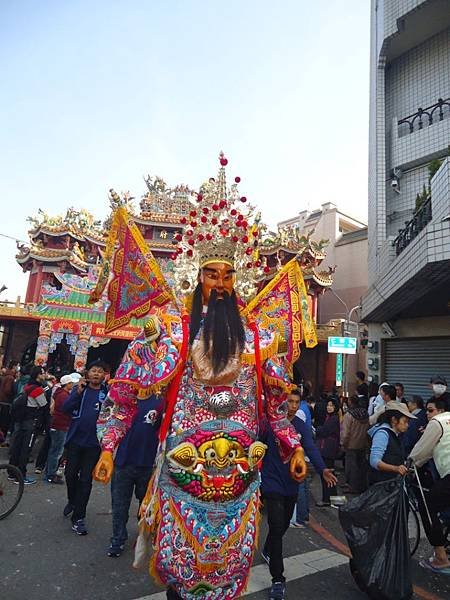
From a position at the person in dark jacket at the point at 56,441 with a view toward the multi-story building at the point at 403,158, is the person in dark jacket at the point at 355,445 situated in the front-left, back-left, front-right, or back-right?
front-right

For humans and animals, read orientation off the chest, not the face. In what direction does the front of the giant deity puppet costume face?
toward the camera

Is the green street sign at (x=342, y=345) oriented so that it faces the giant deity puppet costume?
yes
